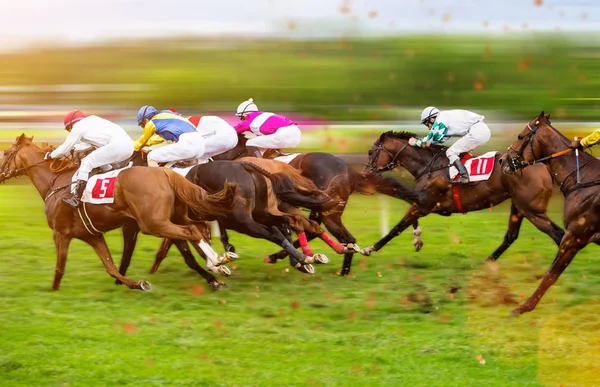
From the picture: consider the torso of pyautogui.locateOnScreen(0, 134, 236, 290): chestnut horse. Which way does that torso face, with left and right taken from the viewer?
facing to the left of the viewer

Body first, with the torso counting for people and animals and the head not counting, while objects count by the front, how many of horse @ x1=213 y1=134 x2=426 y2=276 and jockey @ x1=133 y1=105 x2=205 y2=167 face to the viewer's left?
2

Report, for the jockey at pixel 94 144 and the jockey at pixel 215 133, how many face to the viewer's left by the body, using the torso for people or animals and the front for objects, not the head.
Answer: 2

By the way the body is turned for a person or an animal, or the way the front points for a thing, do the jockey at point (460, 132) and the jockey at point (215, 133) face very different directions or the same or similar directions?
same or similar directions

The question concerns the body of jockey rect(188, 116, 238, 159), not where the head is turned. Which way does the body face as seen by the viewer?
to the viewer's left

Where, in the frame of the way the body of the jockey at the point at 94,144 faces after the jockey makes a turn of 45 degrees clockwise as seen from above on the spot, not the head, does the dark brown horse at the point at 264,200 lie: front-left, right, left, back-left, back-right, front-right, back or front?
back-right

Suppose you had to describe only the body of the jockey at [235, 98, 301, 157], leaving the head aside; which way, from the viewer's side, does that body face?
to the viewer's left

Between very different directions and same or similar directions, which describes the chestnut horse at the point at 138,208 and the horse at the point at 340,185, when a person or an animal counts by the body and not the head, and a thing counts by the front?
same or similar directions

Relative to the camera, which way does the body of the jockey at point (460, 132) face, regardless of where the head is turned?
to the viewer's left

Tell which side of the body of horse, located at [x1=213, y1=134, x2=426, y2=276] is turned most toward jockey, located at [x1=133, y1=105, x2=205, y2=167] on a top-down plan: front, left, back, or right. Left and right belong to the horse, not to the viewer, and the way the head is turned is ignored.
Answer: front

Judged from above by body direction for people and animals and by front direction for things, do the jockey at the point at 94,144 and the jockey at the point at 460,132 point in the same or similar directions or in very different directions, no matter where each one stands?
same or similar directions

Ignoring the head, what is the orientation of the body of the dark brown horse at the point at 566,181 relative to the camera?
to the viewer's left

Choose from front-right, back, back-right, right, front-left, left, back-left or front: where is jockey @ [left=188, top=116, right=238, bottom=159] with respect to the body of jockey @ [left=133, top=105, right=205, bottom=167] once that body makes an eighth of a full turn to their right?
right

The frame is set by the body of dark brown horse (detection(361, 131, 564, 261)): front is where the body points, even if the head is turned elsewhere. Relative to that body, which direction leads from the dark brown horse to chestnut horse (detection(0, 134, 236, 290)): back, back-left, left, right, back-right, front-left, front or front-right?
front-left

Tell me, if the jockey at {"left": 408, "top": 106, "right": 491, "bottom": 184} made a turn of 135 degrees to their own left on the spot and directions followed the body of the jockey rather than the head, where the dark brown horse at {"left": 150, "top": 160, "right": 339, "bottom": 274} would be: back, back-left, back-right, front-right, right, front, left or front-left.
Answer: right

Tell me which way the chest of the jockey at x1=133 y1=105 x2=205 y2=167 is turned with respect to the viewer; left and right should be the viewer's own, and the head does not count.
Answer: facing to the left of the viewer

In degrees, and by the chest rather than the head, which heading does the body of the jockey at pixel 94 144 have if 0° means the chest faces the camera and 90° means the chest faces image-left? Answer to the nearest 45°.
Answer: approximately 90°
